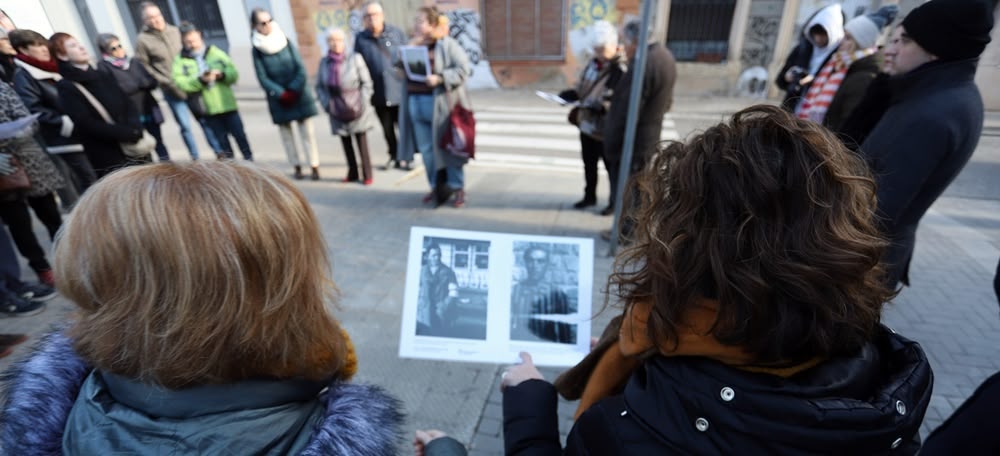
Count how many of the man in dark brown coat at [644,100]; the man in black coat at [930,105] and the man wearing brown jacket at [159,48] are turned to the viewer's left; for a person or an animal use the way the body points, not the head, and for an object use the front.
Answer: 2

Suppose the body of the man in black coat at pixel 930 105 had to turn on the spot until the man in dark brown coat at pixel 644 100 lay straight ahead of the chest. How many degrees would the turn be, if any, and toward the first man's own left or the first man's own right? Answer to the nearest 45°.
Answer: approximately 45° to the first man's own right

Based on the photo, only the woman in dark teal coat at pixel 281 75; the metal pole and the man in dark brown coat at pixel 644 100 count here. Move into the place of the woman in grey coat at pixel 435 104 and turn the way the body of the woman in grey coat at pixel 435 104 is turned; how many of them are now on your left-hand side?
2

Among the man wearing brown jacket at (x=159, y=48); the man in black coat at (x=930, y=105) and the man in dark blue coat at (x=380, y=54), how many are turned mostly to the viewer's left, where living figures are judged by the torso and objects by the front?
1

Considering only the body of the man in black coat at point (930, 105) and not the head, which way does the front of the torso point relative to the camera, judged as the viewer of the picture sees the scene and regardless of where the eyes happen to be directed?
to the viewer's left

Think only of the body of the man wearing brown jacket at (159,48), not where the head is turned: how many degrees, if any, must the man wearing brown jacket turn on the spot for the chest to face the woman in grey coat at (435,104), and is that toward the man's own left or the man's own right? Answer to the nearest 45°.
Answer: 0° — they already face them

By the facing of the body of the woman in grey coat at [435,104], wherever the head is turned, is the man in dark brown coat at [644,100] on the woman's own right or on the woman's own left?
on the woman's own left

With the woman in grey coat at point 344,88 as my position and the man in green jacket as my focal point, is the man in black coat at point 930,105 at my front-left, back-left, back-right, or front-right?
back-left

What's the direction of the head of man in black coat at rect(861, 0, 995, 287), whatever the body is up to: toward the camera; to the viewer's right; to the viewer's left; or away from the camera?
to the viewer's left

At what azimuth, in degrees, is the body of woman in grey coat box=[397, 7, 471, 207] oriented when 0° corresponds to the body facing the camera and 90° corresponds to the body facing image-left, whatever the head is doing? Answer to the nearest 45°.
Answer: approximately 45°

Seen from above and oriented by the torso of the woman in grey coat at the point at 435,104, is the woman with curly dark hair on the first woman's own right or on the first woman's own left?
on the first woman's own left

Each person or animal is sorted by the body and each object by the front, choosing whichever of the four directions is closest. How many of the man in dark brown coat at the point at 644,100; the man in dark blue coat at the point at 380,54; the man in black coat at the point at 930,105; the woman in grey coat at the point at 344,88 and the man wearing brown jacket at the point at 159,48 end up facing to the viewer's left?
2

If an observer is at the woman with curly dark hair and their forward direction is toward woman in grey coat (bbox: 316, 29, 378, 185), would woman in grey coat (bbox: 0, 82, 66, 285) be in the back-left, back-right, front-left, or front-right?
front-left

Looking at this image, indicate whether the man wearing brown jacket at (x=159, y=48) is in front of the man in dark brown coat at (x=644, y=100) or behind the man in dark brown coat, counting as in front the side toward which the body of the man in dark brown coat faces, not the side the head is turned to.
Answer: in front

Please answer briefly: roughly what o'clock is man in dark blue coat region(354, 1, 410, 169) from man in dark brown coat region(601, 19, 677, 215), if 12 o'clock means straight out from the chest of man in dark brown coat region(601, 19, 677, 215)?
man in dark blue coat region(354, 1, 410, 169) is roughly at 1 o'clock from man in dark brown coat region(601, 19, 677, 215).

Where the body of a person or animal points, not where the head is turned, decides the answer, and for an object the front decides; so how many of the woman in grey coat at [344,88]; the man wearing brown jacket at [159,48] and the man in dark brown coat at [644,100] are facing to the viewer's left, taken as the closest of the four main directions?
1

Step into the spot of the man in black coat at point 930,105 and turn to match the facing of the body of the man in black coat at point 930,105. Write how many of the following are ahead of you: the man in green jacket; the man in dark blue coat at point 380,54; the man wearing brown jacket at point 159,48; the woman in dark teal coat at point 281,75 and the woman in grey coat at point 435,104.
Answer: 5

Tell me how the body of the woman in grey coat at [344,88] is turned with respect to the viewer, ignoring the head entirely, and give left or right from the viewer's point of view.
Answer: facing the viewer

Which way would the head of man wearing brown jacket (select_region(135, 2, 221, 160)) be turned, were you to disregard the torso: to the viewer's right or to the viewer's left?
to the viewer's right

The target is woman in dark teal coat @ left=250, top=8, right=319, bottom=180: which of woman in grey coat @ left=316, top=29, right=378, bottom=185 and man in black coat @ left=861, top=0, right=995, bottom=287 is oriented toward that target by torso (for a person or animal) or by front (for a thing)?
the man in black coat
